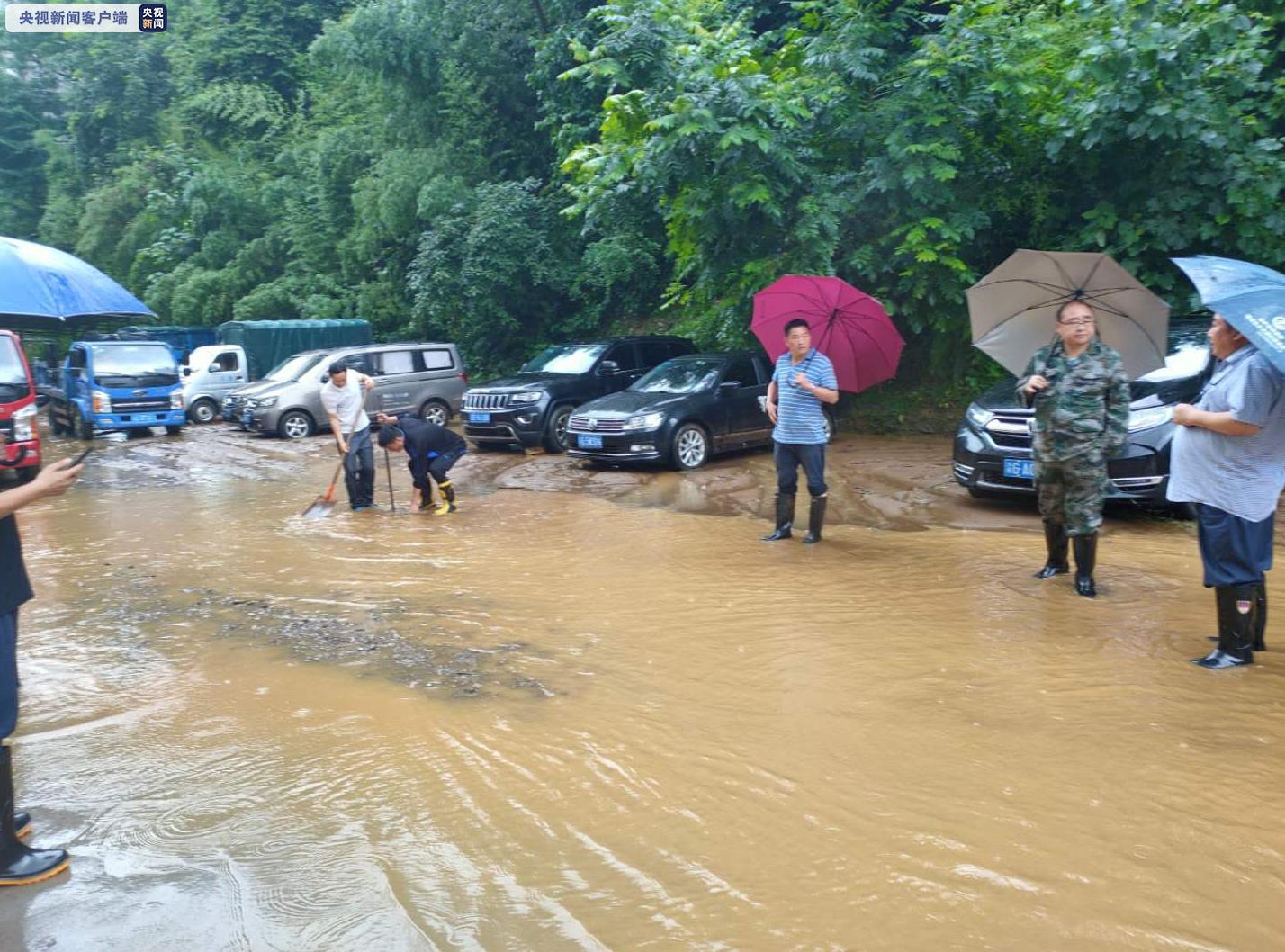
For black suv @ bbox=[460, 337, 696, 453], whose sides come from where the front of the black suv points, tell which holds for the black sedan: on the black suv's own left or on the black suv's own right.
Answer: on the black suv's own left

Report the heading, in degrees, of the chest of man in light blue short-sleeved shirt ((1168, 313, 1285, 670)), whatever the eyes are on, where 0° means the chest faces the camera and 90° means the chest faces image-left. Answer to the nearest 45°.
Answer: approximately 90°

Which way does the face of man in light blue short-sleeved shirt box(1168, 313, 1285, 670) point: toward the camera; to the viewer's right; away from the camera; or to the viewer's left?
to the viewer's left

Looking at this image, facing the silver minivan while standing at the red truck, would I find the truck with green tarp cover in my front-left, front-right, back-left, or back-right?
front-left

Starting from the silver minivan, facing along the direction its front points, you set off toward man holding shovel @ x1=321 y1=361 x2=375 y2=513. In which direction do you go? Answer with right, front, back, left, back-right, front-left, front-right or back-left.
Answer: front-left

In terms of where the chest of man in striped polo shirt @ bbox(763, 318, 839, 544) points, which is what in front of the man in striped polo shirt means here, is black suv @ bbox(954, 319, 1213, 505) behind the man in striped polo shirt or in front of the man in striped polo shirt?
behind

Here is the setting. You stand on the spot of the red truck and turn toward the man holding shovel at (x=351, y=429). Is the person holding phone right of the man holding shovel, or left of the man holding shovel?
right

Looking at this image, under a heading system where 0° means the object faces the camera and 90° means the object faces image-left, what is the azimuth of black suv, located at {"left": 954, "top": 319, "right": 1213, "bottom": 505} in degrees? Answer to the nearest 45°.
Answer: approximately 45°

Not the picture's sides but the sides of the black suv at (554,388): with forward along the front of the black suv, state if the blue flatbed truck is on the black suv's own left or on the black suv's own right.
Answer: on the black suv's own right

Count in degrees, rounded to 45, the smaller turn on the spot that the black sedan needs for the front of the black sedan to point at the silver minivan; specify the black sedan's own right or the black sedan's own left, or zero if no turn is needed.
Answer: approximately 90° to the black sedan's own right

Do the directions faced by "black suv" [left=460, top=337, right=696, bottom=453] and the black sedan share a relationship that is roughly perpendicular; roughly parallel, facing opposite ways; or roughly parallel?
roughly parallel

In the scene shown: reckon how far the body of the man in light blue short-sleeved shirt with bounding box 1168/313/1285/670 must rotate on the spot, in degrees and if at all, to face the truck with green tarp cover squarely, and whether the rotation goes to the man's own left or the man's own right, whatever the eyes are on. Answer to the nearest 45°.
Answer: approximately 45° to the man's own right

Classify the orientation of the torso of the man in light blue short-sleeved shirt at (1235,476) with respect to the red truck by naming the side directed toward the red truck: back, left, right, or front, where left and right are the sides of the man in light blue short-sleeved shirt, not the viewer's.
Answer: front

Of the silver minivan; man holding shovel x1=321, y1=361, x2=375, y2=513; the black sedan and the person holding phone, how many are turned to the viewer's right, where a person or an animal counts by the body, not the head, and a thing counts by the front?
1

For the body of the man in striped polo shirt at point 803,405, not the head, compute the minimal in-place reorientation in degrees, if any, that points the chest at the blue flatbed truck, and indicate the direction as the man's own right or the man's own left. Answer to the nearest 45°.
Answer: approximately 90° to the man's own right

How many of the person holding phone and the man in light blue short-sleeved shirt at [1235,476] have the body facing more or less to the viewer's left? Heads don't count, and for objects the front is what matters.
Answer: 1
